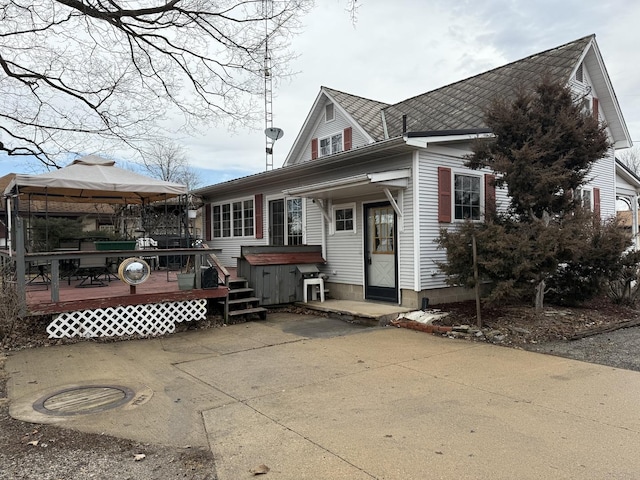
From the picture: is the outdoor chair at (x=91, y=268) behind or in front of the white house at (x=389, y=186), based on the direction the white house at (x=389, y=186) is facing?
in front

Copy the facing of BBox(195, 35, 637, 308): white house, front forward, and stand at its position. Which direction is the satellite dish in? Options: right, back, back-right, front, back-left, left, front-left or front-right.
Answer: right

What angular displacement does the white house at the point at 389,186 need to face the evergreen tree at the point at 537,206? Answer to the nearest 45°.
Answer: approximately 90° to its left

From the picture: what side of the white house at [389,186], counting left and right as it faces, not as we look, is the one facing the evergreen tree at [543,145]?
left

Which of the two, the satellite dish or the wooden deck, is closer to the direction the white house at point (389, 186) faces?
the wooden deck

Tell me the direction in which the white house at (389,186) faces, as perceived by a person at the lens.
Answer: facing the viewer and to the left of the viewer
